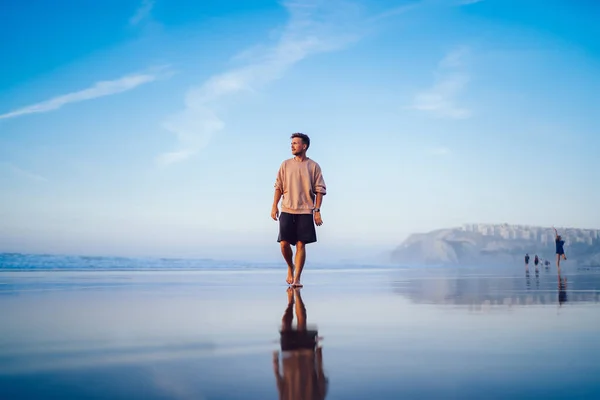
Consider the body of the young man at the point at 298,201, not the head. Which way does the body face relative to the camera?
toward the camera
